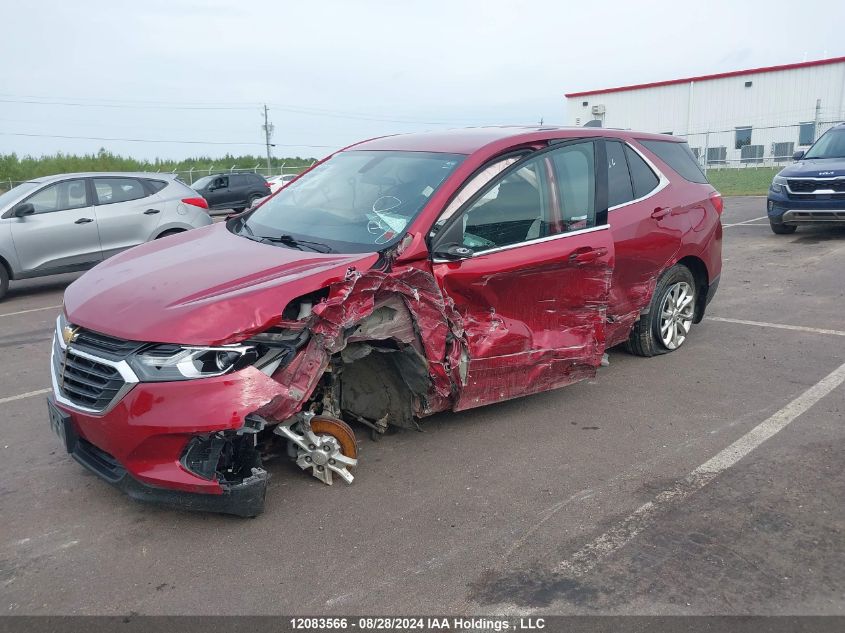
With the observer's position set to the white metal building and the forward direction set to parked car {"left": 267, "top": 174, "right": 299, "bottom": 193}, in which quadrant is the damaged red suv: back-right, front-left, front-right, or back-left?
front-left

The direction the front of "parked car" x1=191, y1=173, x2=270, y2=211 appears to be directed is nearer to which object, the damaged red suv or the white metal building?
the damaged red suv

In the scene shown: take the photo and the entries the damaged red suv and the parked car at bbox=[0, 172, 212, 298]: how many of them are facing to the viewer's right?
0

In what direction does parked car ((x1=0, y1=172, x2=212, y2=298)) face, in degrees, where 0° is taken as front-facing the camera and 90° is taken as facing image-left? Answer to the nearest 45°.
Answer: approximately 45°

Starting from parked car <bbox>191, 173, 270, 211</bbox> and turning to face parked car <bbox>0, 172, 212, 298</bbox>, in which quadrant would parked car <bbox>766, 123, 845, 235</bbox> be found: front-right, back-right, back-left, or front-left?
front-left

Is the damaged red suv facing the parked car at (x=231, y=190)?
no

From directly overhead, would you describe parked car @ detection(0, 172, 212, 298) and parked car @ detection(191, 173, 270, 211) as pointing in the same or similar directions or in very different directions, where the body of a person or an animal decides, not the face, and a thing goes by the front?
same or similar directions

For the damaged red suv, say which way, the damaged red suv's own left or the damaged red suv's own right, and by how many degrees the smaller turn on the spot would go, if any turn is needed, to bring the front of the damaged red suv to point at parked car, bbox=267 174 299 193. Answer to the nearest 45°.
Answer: approximately 135° to the damaged red suv's own right

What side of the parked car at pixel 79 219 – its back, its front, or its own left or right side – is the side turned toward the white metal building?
back

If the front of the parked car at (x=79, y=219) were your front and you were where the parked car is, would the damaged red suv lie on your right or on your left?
on your left

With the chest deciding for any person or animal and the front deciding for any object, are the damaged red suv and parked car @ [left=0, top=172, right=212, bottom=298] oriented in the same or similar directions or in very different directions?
same or similar directions

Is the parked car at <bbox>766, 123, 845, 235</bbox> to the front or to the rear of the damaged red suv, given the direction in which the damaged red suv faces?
to the rear

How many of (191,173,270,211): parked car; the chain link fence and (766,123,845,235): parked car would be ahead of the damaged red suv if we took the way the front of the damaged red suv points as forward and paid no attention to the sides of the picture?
0

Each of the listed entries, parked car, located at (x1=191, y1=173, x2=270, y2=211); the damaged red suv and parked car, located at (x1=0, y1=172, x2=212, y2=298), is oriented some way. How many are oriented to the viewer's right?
0

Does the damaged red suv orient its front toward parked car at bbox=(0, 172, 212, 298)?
no

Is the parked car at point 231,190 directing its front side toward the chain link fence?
no

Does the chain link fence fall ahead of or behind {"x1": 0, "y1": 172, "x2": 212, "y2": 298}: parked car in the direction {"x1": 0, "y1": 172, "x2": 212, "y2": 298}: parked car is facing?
behind
